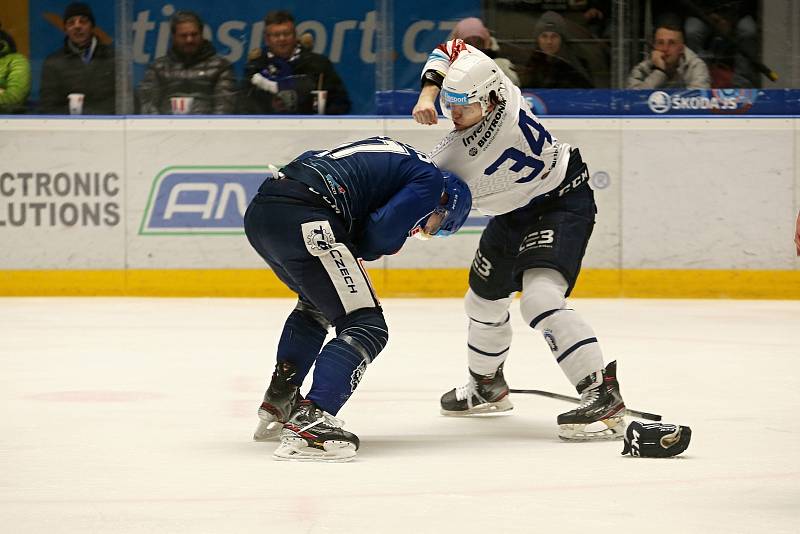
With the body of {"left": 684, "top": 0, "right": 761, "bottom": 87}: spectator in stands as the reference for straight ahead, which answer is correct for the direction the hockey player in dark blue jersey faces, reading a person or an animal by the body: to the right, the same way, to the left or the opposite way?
to the left

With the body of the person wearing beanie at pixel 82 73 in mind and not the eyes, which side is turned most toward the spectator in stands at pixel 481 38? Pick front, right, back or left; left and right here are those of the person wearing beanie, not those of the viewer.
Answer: left

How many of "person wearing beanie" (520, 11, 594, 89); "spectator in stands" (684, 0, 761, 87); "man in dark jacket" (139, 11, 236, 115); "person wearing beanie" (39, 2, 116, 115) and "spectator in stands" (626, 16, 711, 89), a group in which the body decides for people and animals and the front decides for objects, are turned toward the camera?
5

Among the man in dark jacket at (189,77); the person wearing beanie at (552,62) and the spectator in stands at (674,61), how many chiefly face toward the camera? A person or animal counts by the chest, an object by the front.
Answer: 3

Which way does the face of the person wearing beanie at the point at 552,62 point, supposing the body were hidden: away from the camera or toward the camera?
toward the camera

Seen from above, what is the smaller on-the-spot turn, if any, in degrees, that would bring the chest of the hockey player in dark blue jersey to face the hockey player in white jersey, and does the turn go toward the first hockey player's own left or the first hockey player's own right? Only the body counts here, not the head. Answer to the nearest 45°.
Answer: approximately 45° to the first hockey player's own left

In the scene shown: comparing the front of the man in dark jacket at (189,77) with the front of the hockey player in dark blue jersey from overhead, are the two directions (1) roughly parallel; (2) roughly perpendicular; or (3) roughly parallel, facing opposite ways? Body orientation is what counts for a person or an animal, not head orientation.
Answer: roughly perpendicular

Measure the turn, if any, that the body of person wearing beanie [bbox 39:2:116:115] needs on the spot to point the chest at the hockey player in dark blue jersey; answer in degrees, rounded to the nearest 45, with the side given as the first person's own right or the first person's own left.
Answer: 0° — they already face them

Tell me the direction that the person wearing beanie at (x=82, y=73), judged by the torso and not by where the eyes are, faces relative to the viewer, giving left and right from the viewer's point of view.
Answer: facing the viewer

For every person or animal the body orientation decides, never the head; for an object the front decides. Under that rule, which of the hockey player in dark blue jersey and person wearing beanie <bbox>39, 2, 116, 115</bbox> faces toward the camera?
the person wearing beanie

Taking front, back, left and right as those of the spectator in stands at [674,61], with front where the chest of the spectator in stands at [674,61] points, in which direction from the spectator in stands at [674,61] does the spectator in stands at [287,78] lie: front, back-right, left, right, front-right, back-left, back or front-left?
right

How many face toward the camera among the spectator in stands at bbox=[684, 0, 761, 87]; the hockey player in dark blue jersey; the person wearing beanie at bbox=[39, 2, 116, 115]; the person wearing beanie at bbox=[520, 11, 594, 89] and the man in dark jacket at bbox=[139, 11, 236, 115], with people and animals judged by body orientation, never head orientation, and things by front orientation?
4

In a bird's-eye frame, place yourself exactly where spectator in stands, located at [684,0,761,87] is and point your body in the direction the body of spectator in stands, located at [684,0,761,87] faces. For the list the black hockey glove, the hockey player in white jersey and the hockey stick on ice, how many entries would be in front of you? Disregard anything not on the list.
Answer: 3

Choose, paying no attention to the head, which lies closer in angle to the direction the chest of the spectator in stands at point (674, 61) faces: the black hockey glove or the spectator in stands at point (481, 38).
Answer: the black hockey glove

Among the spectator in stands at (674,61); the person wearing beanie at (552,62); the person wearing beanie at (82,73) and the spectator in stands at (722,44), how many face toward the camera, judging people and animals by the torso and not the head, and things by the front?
4

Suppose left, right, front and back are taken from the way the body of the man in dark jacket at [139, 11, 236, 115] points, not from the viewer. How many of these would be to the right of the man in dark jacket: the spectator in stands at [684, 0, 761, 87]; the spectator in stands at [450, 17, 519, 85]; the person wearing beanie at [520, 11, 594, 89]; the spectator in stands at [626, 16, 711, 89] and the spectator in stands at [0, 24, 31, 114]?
1

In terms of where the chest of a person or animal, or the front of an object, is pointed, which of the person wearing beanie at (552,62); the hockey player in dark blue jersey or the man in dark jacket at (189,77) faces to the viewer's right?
the hockey player in dark blue jersey

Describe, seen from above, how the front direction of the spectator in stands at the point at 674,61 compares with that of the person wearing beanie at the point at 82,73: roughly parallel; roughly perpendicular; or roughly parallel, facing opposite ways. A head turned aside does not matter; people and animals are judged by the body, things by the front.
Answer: roughly parallel

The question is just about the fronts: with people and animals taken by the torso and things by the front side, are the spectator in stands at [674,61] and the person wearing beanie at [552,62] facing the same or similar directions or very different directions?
same or similar directions

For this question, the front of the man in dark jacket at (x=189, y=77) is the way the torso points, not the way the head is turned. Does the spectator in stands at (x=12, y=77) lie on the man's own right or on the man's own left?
on the man's own right
